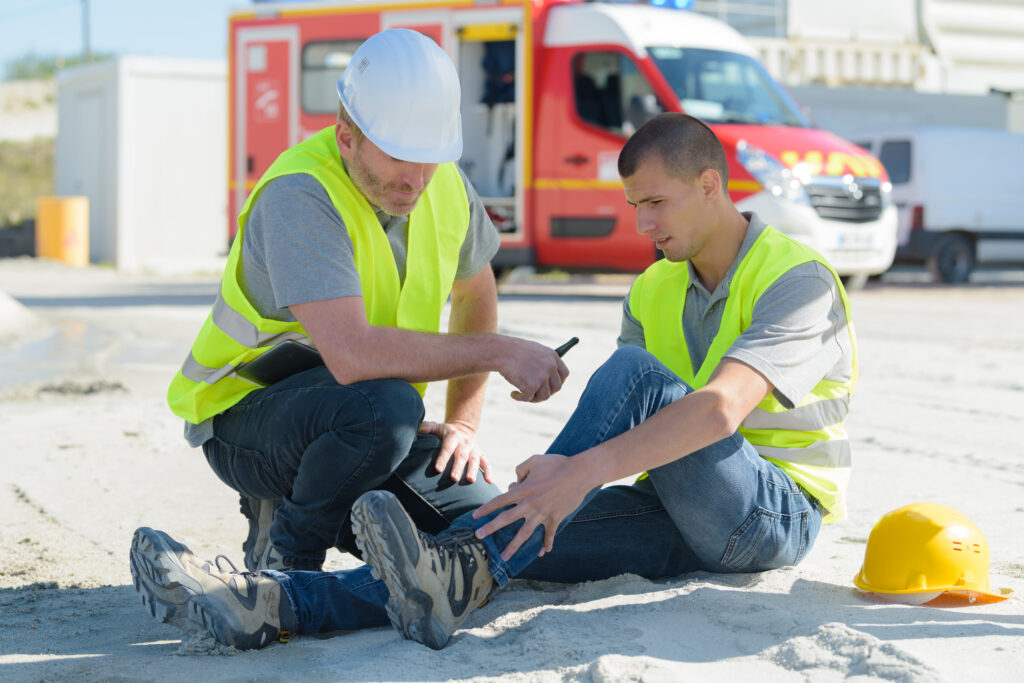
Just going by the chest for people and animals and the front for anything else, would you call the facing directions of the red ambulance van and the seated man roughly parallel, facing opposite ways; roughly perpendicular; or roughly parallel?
roughly perpendicular

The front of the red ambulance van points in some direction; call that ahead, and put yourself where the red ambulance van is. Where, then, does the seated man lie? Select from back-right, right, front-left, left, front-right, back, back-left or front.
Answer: front-right

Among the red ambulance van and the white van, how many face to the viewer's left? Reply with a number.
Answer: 0

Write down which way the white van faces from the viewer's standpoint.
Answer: facing away from the viewer and to the right of the viewer

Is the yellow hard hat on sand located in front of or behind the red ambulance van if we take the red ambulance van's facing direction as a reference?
in front

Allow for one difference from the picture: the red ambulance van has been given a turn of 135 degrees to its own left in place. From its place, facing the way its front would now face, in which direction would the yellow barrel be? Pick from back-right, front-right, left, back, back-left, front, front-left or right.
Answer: front-left

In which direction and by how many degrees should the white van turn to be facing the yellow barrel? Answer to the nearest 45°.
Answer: approximately 135° to its left

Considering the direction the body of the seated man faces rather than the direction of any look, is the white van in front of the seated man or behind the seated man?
behind

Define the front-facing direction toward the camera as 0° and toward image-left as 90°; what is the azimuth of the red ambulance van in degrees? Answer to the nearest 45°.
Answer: approximately 315°

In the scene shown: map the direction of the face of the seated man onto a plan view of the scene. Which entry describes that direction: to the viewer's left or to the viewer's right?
to the viewer's left

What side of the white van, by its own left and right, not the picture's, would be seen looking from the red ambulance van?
back

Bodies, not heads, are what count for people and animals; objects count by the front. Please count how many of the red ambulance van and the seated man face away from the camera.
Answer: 0
